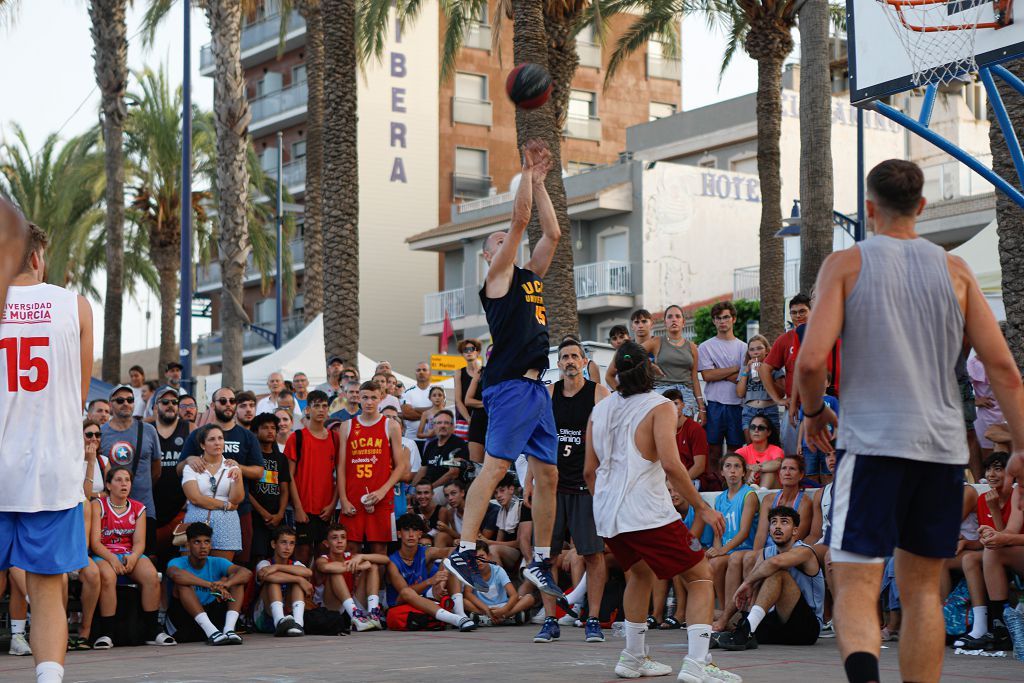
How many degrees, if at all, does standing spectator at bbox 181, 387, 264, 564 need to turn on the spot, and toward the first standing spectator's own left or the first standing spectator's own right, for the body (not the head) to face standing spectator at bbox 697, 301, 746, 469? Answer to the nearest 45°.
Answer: approximately 90° to the first standing spectator's own left

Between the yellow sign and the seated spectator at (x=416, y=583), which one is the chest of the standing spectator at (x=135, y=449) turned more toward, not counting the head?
the seated spectator

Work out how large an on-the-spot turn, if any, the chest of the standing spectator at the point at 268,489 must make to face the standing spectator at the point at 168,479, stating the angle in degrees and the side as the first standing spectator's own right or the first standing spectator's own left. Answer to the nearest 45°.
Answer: approximately 90° to the first standing spectator's own right

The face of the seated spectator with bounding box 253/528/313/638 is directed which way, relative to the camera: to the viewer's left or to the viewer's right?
to the viewer's right

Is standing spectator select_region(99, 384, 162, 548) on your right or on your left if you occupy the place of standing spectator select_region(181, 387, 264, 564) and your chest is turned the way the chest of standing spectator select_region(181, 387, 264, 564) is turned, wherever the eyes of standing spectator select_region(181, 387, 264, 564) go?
on your right

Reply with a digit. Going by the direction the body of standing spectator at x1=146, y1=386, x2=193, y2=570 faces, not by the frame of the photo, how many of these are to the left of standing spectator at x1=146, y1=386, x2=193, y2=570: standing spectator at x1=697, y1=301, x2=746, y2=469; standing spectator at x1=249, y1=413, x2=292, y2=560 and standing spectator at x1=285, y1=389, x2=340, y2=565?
3

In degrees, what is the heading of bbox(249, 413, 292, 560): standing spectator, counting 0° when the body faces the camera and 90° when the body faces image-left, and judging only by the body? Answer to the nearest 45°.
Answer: approximately 0°
